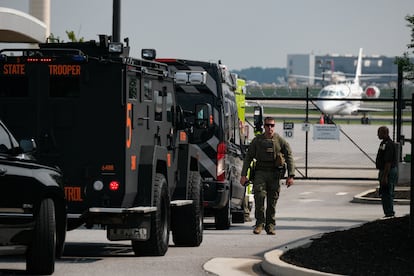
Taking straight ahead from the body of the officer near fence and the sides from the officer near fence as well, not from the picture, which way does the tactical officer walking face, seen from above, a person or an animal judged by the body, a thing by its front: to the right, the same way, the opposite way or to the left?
to the left

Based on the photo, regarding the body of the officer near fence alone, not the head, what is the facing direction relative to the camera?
to the viewer's left

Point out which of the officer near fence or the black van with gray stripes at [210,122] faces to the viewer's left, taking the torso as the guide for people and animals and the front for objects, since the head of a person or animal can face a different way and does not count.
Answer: the officer near fence

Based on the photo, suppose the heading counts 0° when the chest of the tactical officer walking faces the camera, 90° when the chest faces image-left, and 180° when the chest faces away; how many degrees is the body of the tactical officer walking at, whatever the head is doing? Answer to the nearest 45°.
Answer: approximately 0°

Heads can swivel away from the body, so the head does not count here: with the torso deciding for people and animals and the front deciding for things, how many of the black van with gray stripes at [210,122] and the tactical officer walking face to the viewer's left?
0

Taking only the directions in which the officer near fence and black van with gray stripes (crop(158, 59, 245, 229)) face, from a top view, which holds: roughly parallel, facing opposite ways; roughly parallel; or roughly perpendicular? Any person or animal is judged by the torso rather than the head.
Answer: roughly perpendicular

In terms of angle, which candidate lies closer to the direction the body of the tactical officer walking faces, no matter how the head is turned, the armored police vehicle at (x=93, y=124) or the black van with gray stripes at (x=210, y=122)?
the armored police vehicle
